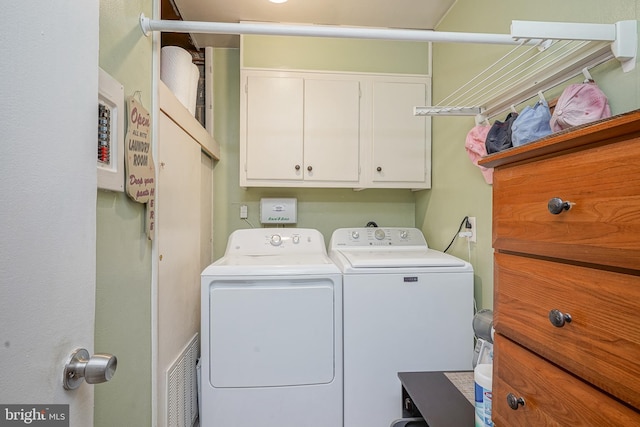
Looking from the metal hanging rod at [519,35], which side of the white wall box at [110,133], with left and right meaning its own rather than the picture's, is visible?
front

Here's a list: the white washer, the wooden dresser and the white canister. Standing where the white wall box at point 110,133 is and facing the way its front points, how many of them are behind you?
0

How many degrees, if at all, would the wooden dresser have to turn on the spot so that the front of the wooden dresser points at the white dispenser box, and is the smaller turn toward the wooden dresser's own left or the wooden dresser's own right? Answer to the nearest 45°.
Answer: approximately 90° to the wooden dresser's own right

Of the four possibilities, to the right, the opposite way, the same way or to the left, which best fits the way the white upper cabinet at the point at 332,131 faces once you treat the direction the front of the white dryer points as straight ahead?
the same way

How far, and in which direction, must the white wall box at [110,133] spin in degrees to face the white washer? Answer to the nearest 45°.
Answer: approximately 45° to its left

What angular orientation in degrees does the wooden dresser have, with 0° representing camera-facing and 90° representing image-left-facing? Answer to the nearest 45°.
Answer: approximately 45°

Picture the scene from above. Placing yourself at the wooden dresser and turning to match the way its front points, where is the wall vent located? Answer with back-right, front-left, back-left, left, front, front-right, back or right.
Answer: front-right

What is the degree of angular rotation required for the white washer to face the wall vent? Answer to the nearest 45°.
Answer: approximately 90° to its right

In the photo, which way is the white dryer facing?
toward the camera

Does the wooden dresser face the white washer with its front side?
no

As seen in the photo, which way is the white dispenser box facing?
toward the camera

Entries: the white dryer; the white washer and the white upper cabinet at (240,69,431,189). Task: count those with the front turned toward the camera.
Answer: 3

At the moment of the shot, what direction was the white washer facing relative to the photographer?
facing the viewer

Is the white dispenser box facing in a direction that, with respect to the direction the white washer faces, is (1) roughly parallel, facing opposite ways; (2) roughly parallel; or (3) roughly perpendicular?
roughly parallel

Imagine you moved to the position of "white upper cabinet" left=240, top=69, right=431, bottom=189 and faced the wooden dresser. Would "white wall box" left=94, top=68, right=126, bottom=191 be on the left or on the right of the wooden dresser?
right

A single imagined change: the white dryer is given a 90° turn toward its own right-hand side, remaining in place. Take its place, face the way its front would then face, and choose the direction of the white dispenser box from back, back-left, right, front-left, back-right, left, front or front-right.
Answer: right

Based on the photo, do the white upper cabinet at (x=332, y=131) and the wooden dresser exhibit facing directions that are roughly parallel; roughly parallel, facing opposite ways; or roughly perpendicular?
roughly perpendicular
